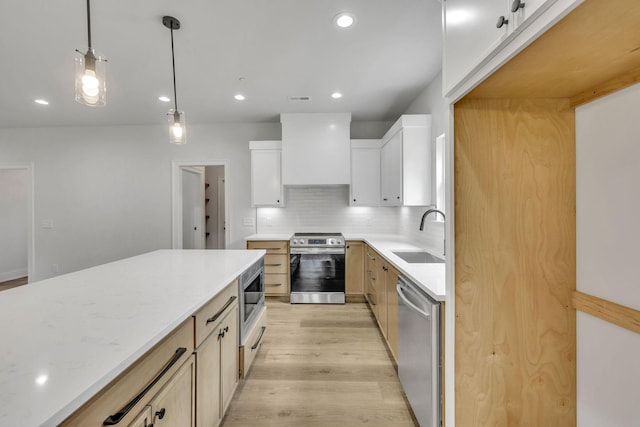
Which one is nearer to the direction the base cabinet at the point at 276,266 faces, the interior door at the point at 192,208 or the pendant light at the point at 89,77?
the pendant light

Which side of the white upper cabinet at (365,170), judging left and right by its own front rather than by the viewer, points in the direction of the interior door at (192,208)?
right

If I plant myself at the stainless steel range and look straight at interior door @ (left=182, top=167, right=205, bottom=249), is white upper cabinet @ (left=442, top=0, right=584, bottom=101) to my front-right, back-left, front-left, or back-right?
back-left

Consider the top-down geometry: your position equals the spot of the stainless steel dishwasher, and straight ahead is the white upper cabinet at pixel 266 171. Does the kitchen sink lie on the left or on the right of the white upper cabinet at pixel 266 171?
right

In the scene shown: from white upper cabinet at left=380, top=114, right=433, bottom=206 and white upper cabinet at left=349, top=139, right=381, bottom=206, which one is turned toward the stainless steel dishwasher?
white upper cabinet at left=349, top=139, right=381, bottom=206

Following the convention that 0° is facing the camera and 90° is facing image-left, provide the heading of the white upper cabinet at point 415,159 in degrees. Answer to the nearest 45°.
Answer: approximately 90°

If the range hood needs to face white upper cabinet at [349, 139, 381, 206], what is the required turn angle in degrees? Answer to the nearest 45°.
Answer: approximately 90° to its left

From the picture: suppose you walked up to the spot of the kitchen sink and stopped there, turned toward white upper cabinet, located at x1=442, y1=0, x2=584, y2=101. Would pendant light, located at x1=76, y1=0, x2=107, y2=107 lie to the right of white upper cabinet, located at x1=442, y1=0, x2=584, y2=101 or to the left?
right

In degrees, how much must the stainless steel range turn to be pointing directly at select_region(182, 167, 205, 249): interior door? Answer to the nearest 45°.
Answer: approximately 135° to its right
